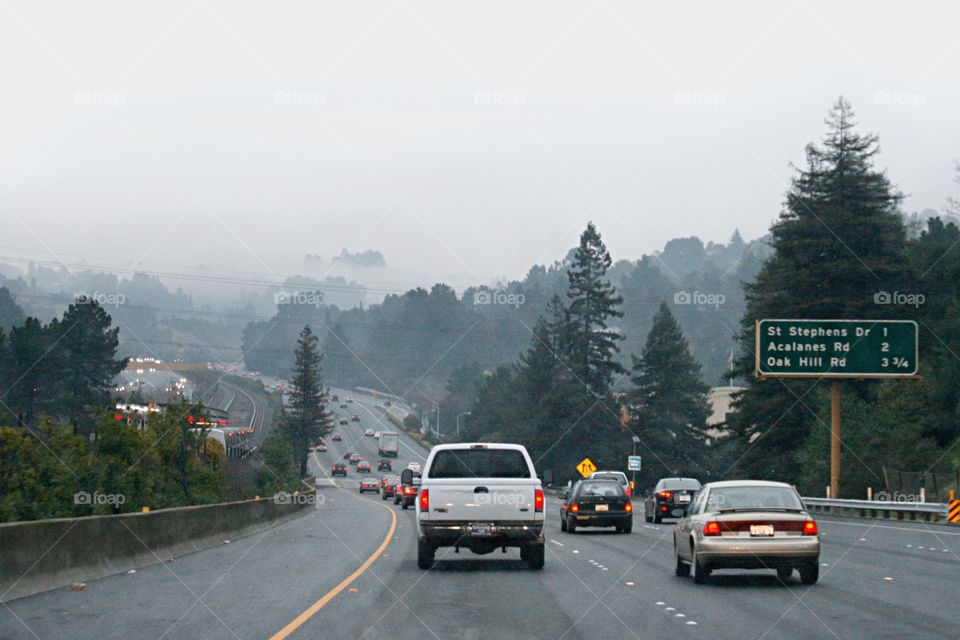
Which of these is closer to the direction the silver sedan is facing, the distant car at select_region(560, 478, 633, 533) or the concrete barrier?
the distant car

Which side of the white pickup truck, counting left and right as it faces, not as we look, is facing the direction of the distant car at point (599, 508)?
front

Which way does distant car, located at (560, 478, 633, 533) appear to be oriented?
away from the camera

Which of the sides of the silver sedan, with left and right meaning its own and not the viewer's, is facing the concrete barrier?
left

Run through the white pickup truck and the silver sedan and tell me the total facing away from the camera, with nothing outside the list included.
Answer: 2

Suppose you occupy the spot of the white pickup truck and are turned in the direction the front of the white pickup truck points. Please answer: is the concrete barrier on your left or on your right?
on your left

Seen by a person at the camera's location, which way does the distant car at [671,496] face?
facing away from the viewer and to the left of the viewer

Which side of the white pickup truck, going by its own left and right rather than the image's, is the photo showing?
back

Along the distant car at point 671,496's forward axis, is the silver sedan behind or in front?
behind

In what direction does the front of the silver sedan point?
away from the camera

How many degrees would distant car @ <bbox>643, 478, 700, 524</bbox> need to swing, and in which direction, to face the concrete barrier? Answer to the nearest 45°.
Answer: approximately 135° to its left

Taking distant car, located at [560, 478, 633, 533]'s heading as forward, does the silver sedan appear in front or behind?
behind
